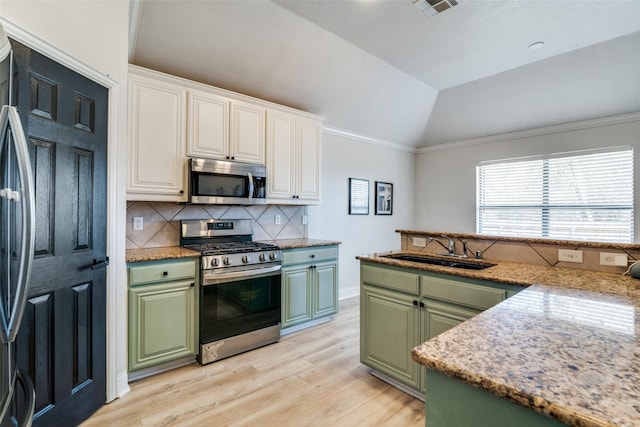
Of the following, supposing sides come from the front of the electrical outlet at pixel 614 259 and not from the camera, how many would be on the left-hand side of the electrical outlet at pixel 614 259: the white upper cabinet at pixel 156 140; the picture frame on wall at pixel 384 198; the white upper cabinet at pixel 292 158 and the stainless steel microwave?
0

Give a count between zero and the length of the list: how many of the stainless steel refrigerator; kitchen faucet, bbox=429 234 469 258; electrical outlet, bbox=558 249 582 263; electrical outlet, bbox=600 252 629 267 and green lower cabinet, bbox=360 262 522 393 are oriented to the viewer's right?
1

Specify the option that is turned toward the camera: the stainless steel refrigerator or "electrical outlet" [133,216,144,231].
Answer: the electrical outlet

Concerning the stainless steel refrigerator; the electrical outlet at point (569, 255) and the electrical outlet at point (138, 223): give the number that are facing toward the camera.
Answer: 2

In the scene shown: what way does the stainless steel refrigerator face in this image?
to the viewer's right

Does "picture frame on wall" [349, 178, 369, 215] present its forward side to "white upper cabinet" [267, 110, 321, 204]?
no

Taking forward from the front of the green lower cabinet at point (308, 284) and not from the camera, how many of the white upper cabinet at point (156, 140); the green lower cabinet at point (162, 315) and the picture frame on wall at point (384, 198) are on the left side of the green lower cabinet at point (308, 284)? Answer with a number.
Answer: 1

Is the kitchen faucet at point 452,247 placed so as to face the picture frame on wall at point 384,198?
no

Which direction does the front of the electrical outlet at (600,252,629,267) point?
toward the camera

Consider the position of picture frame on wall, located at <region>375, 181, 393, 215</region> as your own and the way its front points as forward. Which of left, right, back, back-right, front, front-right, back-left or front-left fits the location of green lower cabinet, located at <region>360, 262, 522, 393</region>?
front-right

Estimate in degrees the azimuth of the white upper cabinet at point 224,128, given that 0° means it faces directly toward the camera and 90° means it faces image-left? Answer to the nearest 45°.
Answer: approximately 315°

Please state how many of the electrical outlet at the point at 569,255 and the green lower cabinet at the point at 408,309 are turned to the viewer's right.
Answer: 0

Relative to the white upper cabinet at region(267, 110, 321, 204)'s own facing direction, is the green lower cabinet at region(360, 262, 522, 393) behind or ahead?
ahead

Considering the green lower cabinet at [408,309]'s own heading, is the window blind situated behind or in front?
behind

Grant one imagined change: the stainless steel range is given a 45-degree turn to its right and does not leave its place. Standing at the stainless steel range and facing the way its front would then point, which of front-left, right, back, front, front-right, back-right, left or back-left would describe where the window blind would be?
left

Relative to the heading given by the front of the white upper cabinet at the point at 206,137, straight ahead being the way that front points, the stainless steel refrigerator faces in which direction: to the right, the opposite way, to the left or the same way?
to the left
